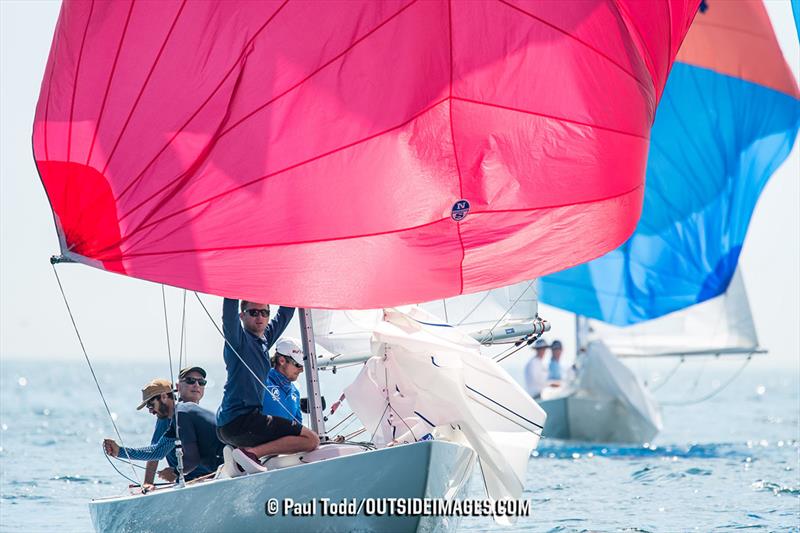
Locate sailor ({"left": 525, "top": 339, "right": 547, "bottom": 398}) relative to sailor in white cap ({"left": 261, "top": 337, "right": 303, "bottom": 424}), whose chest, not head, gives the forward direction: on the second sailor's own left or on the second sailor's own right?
on the second sailor's own left

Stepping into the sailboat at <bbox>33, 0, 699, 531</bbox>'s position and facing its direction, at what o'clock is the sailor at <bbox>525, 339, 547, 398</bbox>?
The sailor is roughly at 8 o'clock from the sailboat.

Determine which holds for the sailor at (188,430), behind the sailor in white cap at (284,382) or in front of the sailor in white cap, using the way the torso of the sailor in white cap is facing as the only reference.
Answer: behind

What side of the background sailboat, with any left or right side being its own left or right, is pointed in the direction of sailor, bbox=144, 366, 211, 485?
front

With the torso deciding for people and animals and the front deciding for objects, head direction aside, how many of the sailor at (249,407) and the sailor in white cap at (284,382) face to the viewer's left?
0

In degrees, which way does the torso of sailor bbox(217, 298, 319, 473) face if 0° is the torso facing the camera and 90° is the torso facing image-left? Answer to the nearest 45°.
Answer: approximately 315°
